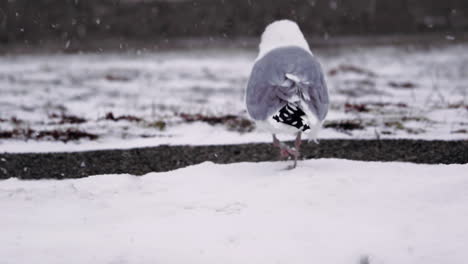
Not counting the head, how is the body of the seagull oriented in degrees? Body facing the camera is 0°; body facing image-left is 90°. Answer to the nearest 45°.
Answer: approximately 180°
